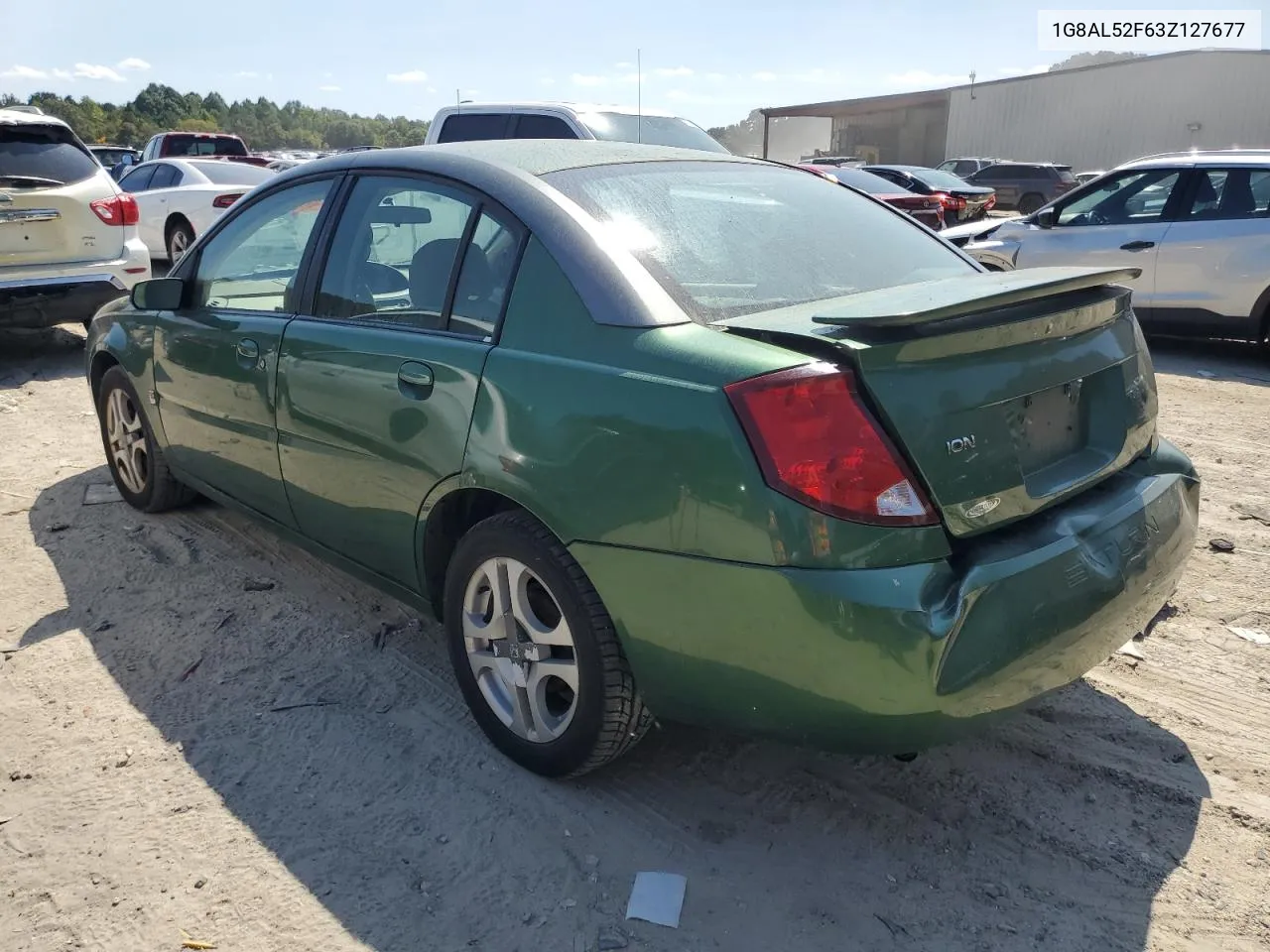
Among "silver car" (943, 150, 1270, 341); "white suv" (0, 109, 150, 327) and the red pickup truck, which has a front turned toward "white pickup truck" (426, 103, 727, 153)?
the silver car

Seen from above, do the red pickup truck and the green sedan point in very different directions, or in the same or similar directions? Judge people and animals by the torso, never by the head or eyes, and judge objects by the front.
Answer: same or similar directions

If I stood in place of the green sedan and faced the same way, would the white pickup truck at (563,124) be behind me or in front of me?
in front

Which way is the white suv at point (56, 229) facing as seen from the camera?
away from the camera

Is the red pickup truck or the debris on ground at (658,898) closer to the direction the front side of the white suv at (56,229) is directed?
the red pickup truck

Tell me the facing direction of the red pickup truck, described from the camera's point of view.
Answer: facing away from the viewer and to the left of the viewer

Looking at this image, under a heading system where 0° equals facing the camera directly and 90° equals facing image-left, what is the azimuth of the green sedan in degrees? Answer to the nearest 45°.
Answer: approximately 135°

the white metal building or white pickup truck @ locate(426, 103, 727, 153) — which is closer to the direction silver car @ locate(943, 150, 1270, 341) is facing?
the white pickup truck

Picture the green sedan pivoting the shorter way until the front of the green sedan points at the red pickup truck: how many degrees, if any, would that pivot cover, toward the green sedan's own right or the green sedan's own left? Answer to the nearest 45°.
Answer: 0° — it already faces it

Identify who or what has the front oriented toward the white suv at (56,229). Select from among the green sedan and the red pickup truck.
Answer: the green sedan

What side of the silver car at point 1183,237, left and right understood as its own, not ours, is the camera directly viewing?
left

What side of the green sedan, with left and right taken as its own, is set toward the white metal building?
right

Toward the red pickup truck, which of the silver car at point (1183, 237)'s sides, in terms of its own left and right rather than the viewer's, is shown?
front

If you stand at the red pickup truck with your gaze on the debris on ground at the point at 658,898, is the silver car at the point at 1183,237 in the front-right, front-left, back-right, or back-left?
front-left

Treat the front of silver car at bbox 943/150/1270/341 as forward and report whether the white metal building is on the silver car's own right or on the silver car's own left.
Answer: on the silver car's own right

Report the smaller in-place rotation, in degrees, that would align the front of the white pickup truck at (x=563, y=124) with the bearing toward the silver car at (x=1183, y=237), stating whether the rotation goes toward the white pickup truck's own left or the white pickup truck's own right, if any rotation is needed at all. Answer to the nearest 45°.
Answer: approximately 45° to the white pickup truck's own left
